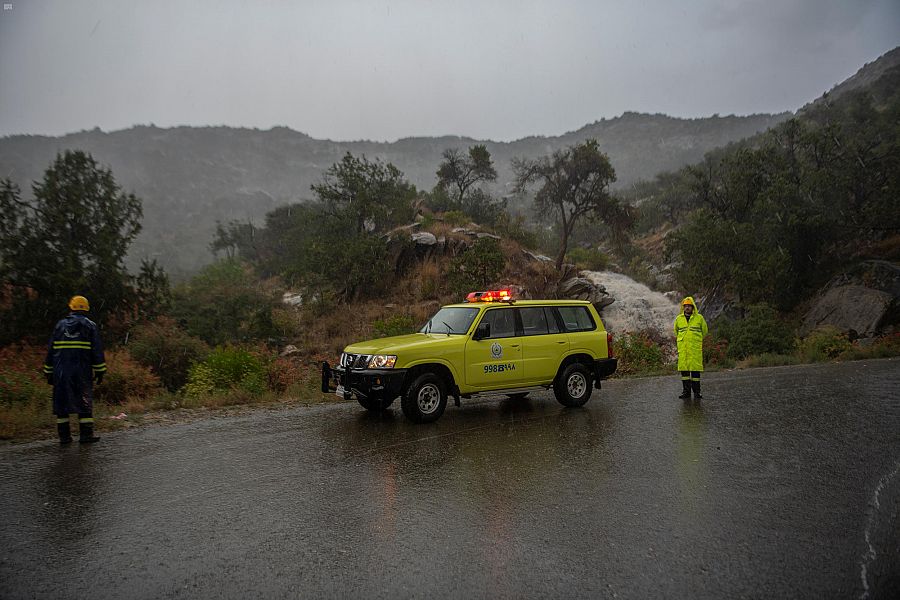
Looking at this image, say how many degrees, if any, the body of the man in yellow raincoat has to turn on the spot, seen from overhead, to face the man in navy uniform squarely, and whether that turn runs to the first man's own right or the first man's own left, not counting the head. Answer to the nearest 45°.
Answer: approximately 45° to the first man's own right

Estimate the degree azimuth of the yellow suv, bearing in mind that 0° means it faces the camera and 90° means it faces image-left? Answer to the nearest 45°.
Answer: approximately 45°

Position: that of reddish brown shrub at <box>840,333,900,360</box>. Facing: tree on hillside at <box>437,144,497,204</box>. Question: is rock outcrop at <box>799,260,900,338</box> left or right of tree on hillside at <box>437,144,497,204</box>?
right

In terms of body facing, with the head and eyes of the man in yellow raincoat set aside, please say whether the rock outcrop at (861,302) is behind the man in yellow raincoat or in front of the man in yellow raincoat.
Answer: behind

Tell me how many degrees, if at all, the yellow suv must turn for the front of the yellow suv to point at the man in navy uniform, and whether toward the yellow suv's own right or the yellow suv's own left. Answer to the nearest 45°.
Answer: approximately 45° to the yellow suv's own right

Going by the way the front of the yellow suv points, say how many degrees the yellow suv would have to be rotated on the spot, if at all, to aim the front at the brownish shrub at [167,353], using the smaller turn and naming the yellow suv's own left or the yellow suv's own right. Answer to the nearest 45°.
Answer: approximately 90° to the yellow suv's own right

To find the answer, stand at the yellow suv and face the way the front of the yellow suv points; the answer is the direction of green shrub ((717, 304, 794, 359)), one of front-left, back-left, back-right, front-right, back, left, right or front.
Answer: back

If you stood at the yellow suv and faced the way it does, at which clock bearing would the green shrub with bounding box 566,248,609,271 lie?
The green shrub is roughly at 5 o'clock from the yellow suv.

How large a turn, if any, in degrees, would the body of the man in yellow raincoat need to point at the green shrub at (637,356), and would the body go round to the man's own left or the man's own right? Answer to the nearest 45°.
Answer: approximately 180°

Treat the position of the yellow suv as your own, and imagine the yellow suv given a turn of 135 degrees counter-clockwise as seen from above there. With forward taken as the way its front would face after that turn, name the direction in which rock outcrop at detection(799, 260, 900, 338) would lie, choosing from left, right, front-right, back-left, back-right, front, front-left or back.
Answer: front-left

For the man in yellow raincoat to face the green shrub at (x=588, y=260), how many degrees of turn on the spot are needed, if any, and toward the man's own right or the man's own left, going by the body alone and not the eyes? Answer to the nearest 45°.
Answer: approximately 180°

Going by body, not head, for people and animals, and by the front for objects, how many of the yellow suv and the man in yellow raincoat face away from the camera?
0

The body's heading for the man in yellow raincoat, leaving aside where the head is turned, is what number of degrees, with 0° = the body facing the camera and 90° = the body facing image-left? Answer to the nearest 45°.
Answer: approximately 0°
